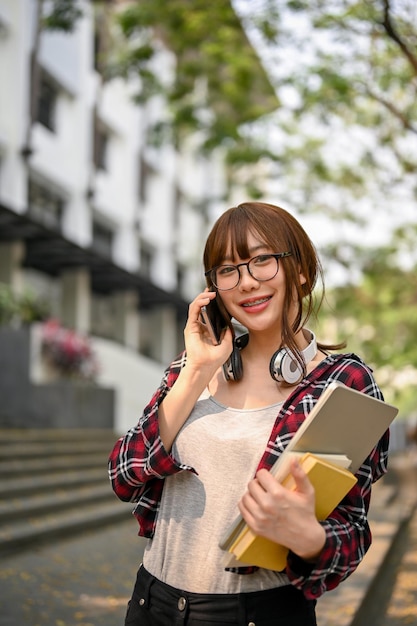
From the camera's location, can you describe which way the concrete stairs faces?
facing the viewer and to the right of the viewer

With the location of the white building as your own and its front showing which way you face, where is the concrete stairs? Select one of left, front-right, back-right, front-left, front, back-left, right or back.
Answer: front-right

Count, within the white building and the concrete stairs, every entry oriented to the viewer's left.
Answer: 0

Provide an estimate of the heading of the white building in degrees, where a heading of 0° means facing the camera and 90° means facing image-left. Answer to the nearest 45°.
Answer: approximately 315°

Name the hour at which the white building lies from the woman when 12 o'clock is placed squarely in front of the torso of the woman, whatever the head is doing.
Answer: The white building is roughly at 4 o'clock from the woman.

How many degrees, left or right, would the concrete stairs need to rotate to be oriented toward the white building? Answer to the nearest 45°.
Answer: approximately 135° to its left
